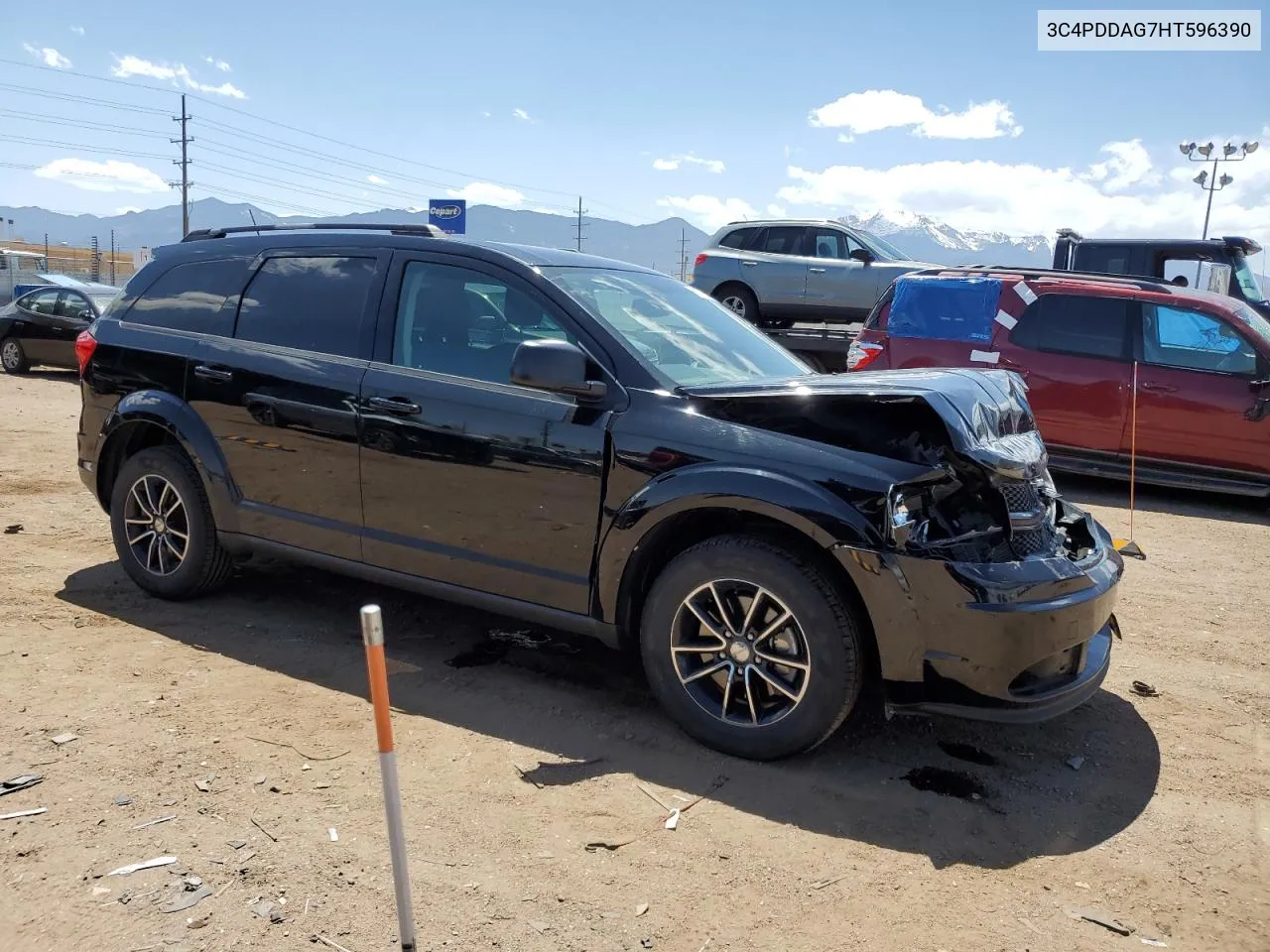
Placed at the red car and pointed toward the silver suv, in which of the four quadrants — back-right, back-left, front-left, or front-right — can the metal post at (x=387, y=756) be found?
back-left

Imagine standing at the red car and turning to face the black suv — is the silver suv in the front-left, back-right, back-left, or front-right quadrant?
back-right

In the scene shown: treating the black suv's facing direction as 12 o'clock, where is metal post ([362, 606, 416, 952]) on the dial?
The metal post is roughly at 2 o'clock from the black suv.

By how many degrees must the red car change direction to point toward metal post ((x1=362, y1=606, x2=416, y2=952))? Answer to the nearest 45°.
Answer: approximately 90° to its right

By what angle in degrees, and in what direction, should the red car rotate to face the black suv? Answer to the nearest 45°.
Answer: approximately 90° to its right

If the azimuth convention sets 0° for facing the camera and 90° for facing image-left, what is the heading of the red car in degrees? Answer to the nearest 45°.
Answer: approximately 270°

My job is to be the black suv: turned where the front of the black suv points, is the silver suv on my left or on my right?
on my left

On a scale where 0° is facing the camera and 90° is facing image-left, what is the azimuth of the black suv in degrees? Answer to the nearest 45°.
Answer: approximately 315°
